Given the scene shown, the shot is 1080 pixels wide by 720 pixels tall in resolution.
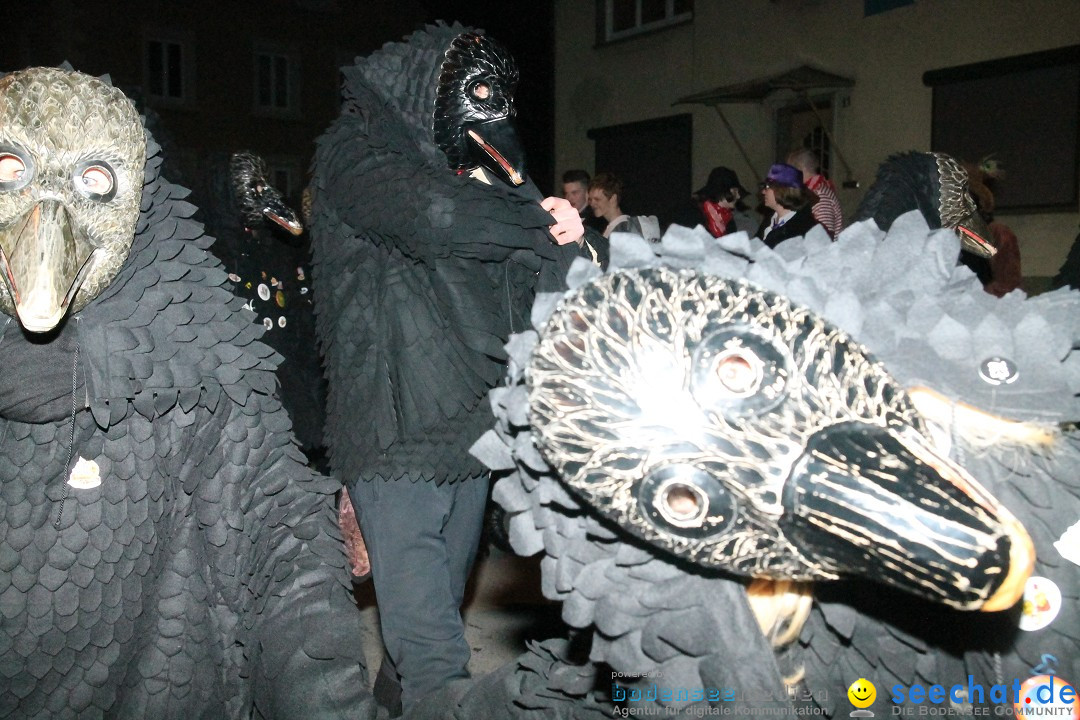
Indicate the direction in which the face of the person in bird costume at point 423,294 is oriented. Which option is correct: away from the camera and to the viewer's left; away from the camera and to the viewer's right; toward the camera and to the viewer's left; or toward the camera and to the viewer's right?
toward the camera and to the viewer's right

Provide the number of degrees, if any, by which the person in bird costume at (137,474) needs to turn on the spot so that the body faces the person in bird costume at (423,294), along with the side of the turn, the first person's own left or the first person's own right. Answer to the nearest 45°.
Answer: approximately 135° to the first person's own left

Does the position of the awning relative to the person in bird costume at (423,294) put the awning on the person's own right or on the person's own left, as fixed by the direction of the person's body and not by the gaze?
on the person's own left

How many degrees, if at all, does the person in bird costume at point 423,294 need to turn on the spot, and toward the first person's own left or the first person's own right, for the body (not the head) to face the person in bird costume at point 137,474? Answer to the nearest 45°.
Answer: approximately 135° to the first person's own right
